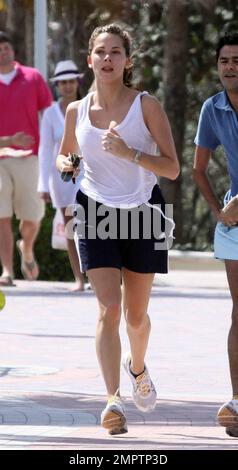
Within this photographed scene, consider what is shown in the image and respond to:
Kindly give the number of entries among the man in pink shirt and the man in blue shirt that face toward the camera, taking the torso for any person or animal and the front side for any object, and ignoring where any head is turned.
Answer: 2

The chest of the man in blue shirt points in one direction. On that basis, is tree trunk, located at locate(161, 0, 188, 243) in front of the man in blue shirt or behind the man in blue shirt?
behind

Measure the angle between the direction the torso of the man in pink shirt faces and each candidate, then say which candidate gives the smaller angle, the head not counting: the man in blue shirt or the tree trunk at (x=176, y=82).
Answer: the man in blue shirt

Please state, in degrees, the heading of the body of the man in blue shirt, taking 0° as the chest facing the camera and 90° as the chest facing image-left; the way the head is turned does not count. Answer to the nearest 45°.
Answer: approximately 0°

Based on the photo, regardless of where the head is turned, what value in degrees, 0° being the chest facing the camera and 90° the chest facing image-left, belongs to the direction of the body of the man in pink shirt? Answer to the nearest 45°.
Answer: approximately 0°
